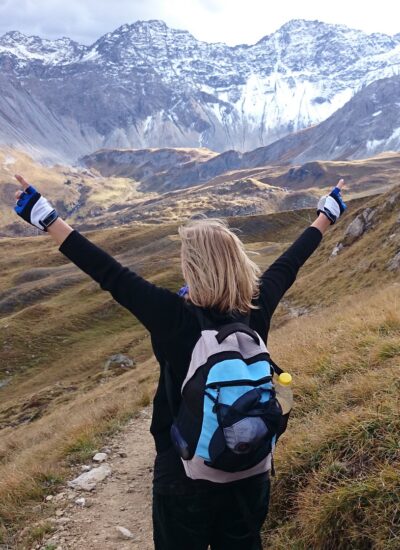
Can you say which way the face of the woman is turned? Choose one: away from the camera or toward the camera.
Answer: away from the camera

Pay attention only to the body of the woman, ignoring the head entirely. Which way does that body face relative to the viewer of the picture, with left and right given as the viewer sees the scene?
facing away from the viewer and to the left of the viewer
